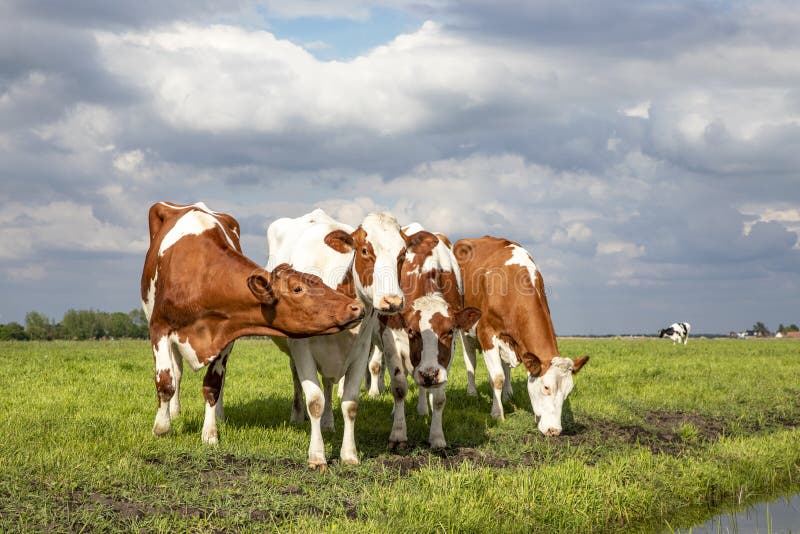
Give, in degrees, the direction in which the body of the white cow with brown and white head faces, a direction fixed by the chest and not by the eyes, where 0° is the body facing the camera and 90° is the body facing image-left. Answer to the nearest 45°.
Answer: approximately 315°

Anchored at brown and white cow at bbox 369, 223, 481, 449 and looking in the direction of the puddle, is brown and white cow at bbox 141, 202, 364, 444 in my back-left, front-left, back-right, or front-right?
back-right

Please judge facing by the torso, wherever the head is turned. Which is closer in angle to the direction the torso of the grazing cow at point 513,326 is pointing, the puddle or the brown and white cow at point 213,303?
the puddle

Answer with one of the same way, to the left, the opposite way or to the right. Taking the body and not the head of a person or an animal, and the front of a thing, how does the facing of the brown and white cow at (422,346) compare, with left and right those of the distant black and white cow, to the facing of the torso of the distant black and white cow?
to the left

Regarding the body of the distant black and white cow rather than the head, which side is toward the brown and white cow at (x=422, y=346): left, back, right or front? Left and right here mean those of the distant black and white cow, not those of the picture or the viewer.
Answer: left

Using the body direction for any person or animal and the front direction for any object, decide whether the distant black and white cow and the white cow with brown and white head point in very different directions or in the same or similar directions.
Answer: very different directions

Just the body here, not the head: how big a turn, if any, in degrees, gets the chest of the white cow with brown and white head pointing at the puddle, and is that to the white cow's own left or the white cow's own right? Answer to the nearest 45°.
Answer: approximately 45° to the white cow's own left

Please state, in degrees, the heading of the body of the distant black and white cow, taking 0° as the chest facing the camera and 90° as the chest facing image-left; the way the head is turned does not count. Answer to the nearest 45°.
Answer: approximately 90°

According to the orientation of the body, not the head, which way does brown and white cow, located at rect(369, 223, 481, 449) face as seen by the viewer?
toward the camera

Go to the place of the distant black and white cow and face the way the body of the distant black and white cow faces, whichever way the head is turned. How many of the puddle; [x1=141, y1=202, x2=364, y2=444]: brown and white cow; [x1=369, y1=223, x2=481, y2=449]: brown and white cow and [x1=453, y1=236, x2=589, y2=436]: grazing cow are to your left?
4

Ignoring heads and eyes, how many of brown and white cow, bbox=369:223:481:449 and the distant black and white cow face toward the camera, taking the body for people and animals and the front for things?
1

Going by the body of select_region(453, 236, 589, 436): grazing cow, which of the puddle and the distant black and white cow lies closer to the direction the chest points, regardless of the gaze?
the puddle

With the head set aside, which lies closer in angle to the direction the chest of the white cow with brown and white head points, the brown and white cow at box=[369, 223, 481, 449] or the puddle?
the puddle

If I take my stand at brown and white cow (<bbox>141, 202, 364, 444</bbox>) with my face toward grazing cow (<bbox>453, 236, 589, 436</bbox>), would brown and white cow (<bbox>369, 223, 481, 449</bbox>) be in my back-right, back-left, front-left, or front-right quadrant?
front-right

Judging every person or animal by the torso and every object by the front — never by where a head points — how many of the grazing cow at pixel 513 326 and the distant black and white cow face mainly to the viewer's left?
1

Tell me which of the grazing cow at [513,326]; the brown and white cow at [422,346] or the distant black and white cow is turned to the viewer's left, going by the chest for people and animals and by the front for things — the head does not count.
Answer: the distant black and white cow

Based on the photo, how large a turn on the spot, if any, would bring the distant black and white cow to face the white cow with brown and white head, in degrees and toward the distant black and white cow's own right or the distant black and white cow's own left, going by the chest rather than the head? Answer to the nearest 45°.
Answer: approximately 90° to the distant black and white cow's own left
